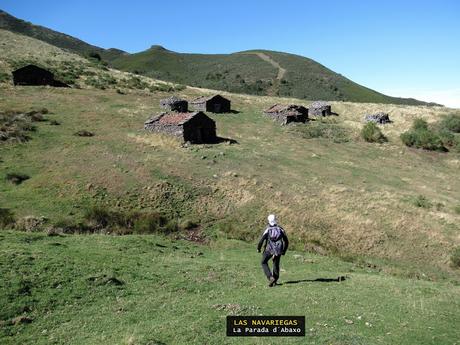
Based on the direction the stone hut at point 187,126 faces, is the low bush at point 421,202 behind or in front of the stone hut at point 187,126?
in front

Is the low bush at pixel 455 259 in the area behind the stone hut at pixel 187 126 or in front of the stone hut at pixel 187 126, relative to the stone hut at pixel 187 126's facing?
in front

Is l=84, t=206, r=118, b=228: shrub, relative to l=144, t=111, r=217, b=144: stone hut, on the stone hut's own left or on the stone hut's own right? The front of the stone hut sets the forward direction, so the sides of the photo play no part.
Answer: on the stone hut's own right

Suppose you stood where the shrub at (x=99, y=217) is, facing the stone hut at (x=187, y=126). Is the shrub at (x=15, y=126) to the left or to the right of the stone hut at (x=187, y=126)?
left

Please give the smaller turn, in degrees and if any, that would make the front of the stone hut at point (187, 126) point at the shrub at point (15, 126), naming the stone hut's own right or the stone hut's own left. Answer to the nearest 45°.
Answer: approximately 135° to the stone hut's own right

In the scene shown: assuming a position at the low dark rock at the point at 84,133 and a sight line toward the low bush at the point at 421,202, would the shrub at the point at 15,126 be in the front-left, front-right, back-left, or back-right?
back-right

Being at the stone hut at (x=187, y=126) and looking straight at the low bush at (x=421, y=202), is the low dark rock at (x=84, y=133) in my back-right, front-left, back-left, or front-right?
back-right

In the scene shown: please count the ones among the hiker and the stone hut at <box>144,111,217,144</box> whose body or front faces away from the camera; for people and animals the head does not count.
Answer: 1

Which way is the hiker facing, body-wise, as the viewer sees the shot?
away from the camera

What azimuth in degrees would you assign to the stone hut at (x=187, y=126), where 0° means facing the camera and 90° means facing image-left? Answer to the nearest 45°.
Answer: approximately 315°

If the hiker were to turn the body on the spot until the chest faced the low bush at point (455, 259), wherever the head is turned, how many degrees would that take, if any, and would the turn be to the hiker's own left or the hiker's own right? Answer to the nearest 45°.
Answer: approximately 45° to the hiker's own right
